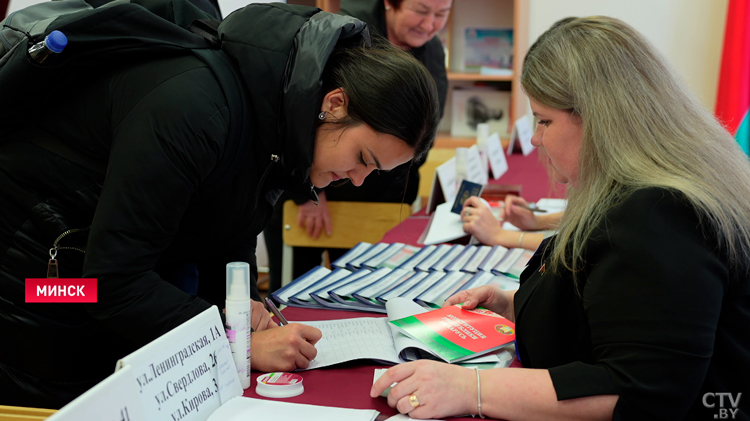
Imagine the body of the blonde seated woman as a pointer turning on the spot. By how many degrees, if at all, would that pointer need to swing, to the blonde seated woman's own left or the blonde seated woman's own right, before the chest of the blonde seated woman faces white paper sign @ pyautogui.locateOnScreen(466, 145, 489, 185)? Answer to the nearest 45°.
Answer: approximately 90° to the blonde seated woman's own right

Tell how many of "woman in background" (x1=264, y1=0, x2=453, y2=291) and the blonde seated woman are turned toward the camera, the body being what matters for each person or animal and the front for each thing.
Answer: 1

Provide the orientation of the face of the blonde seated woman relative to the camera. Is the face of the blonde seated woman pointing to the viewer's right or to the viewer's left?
to the viewer's left

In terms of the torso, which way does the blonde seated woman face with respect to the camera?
to the viewer's left

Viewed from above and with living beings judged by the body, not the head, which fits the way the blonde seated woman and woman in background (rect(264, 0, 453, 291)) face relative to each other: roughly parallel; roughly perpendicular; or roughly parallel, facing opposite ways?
roughly perpendicular

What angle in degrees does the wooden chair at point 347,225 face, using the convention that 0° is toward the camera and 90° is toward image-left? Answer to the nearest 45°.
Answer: approximately 0°

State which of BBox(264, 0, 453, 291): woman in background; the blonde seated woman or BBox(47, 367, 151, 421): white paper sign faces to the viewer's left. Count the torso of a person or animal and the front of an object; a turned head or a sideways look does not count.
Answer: the blonde seated woman

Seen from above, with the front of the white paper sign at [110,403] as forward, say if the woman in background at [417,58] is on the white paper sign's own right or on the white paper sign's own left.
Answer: on the white paper sign's own left
